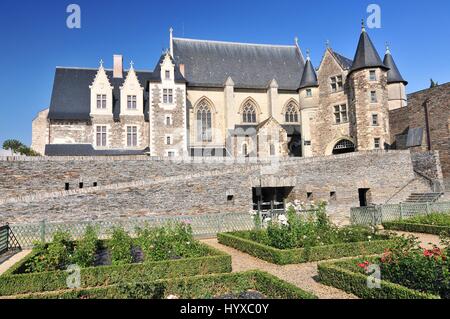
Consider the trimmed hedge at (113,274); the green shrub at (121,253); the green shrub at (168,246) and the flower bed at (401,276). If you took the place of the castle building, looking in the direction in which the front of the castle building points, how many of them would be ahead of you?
4

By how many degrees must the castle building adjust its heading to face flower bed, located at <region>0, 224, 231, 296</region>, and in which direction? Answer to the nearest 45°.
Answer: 0° — it already faces it

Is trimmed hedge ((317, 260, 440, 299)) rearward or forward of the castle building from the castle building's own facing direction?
forward

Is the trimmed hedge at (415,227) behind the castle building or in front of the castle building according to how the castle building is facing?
in front

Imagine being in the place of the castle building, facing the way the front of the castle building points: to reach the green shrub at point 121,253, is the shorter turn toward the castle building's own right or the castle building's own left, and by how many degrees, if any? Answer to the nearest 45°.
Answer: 0° — it already faces it

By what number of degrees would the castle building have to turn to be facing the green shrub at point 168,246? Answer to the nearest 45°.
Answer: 0° — it already faces it

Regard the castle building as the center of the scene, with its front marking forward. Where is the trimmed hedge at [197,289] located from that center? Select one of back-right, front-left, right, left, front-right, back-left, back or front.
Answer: front

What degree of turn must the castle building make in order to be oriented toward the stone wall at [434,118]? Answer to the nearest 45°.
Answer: approximately 45° to its left

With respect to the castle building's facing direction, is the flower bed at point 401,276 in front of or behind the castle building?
in front

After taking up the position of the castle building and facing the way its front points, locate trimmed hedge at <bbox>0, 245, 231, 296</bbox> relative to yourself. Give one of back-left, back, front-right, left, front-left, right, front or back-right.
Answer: front

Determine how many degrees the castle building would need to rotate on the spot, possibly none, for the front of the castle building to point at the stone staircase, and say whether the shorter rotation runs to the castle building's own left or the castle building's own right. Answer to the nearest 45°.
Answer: approximately 45° to the castle building's own left

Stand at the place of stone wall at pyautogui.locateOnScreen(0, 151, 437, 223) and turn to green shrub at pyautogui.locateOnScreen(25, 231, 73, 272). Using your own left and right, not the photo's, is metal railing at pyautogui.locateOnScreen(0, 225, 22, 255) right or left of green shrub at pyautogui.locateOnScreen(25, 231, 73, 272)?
right

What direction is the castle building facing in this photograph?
toward the camera
